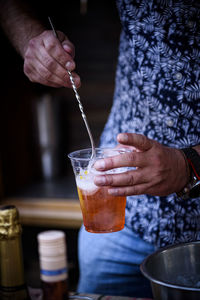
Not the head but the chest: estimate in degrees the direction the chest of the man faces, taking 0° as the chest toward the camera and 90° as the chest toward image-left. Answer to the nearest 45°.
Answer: approximately 0°
